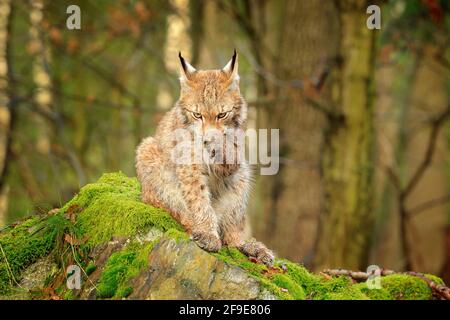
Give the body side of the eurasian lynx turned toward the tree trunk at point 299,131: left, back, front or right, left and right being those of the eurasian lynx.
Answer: back

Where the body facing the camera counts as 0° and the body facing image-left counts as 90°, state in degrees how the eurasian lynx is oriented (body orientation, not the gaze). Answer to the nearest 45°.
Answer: approximately 0°

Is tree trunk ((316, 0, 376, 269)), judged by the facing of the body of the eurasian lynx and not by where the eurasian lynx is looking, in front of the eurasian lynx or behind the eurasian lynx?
behind
